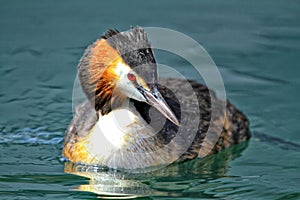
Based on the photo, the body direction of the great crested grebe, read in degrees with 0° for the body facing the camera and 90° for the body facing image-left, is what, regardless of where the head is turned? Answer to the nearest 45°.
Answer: approximately 45°
